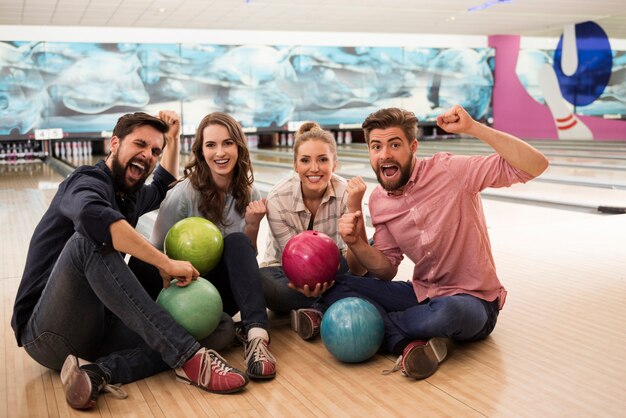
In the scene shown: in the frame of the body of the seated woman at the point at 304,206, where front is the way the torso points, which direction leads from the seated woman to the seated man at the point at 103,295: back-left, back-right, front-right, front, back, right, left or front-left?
front-right

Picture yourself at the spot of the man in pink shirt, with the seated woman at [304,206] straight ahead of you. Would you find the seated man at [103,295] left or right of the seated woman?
left

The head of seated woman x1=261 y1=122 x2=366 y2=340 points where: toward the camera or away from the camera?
toward the camera

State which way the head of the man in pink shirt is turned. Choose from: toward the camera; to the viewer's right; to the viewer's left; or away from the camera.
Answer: toward the camera

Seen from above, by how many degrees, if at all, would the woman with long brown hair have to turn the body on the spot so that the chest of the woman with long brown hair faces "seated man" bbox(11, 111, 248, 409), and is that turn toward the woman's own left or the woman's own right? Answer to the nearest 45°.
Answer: approximately 45° to the woman's own right

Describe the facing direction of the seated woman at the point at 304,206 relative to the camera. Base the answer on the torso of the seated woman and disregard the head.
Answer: toward the camera

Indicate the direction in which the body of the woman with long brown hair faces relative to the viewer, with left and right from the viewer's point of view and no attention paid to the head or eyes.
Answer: facing the viewer

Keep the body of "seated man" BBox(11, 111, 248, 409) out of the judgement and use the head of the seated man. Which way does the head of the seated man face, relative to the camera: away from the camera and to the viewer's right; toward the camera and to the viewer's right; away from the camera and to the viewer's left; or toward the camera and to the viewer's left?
toward the camera and to the viewer's right

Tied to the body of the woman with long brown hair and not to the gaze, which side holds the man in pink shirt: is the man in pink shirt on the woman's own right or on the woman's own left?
on the woman's own left

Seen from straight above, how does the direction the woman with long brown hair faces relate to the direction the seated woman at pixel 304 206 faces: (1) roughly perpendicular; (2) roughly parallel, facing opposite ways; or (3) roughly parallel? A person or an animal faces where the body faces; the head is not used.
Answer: roughly parallel

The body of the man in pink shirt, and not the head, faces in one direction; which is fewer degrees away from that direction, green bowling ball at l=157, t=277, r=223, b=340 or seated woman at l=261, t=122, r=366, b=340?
the green bowling ball

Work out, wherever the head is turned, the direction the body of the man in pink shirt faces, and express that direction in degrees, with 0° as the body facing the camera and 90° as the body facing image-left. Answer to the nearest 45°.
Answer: approximately 45°

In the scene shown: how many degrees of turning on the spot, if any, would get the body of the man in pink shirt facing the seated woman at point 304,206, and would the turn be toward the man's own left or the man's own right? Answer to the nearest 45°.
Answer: approximately 90° to the man's own right

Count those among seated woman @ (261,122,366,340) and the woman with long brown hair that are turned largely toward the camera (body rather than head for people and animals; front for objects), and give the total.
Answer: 2

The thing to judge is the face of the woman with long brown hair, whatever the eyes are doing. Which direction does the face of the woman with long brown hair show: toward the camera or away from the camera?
toward the camera
